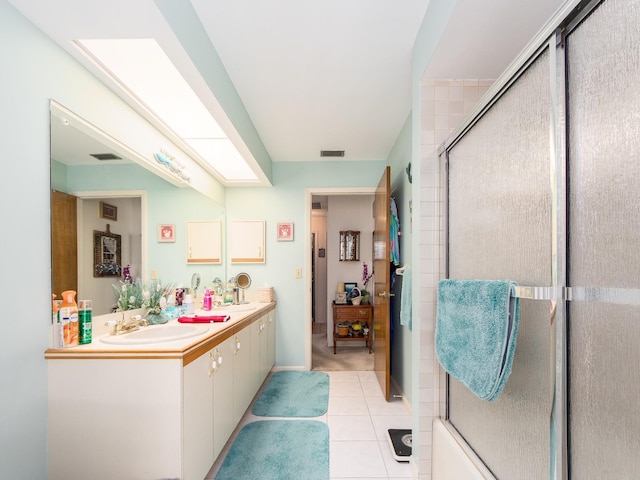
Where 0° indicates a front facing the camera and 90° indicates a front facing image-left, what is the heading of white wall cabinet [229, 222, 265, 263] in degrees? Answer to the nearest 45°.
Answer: approximately 0°

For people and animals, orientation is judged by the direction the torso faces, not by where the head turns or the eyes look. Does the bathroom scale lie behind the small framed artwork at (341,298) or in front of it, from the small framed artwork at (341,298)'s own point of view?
in front

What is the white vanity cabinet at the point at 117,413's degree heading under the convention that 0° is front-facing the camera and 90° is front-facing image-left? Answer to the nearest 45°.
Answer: approximately 270°

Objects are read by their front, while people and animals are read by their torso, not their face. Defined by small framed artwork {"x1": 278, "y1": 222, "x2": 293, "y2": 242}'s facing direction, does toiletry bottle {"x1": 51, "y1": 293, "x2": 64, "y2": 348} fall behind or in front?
in front

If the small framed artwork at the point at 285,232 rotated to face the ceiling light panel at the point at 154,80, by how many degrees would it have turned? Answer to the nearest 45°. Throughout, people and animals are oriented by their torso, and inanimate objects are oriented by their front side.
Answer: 0° — it already faces it
